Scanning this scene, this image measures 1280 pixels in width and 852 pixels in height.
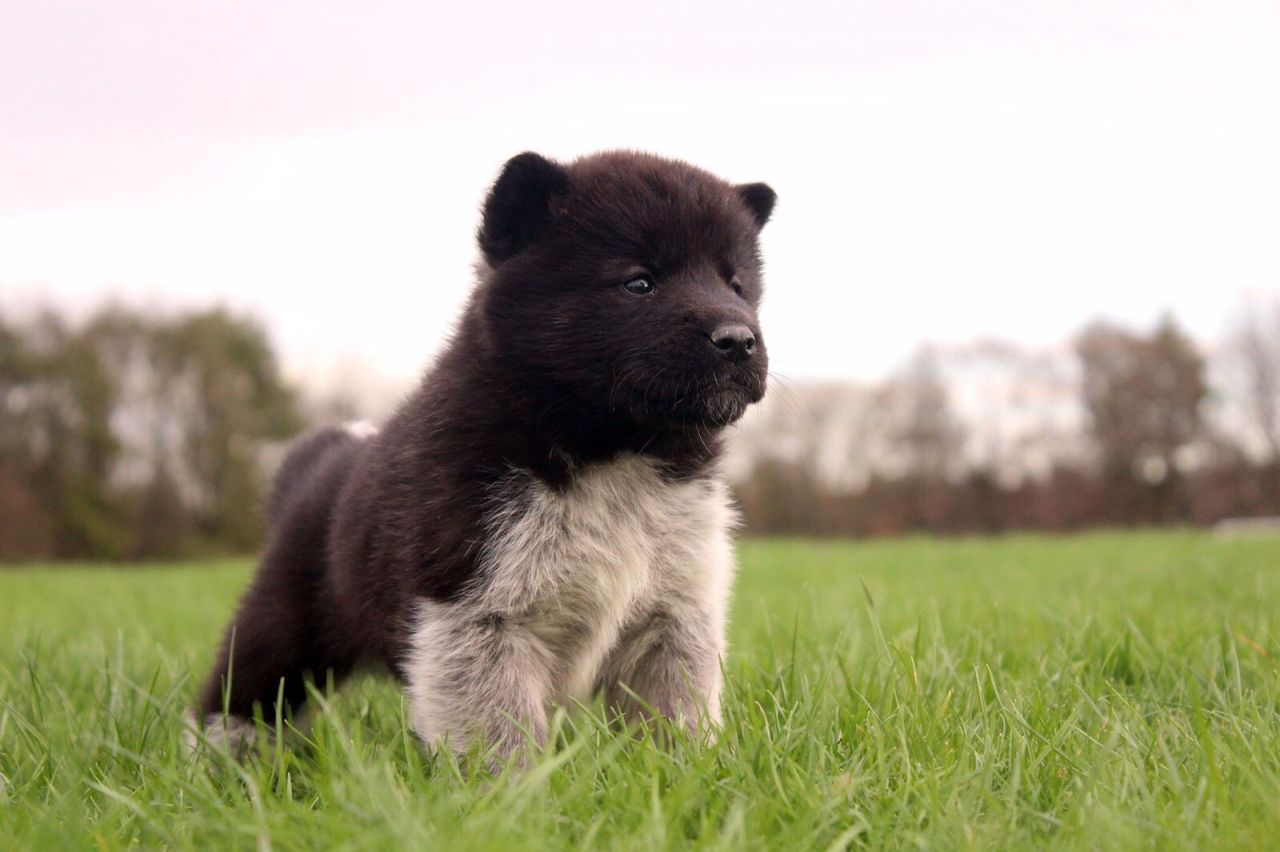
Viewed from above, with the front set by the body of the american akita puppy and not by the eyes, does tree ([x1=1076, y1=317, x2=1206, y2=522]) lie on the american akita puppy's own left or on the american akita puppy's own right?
on the american akita puppy's own left

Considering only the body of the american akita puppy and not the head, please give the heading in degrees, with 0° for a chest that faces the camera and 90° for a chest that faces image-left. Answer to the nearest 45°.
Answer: approximately 315°
